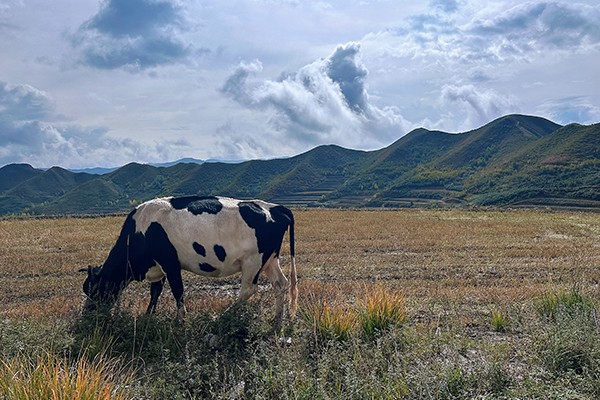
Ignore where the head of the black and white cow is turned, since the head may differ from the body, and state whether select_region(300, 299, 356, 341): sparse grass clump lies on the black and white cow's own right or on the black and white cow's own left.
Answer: on the black and white cow's own left

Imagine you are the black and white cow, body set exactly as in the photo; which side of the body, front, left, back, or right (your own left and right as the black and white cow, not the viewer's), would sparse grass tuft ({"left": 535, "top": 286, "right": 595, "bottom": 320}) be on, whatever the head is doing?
back

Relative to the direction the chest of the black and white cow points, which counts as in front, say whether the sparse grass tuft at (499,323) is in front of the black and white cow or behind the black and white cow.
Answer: behind

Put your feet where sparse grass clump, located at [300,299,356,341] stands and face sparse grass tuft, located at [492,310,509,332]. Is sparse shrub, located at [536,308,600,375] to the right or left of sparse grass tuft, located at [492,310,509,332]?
right

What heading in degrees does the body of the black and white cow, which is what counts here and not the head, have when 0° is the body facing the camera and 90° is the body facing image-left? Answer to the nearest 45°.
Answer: approximately 90°

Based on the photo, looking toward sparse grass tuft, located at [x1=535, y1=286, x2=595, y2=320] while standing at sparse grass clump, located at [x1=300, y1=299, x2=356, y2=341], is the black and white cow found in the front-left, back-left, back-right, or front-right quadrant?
back-left
